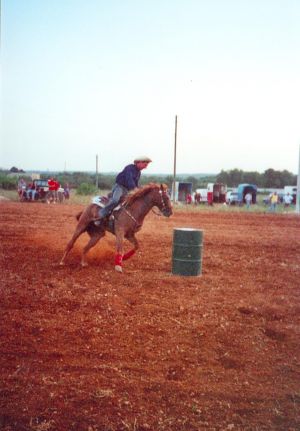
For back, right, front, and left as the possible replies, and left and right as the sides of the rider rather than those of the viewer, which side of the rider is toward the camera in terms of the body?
right

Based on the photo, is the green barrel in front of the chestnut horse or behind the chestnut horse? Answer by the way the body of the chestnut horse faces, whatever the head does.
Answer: in front

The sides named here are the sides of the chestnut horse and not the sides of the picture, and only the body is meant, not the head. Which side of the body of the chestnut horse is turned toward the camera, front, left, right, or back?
right
